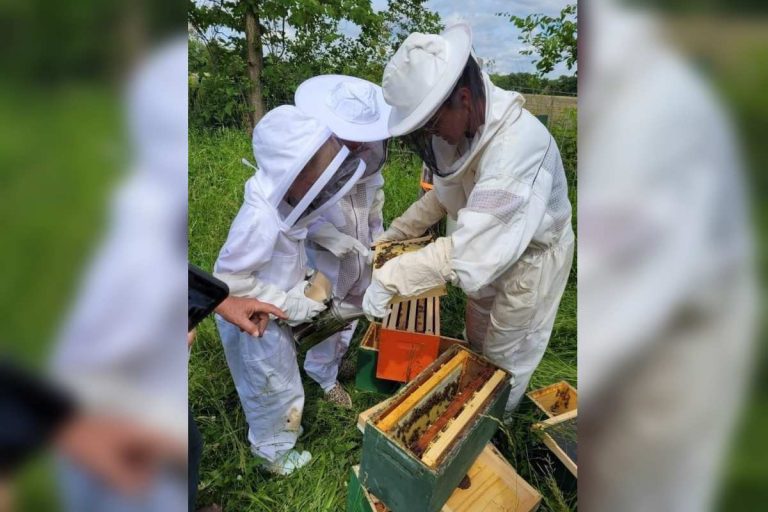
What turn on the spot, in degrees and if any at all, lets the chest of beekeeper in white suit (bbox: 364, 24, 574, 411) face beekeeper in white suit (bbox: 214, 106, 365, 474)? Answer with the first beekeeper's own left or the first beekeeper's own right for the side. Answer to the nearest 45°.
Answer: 0° — they already face them

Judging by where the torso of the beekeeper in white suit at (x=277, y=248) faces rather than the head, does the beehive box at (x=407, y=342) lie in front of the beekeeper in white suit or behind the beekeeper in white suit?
in front

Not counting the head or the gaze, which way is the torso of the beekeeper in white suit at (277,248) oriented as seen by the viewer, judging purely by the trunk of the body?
to the viewer's right

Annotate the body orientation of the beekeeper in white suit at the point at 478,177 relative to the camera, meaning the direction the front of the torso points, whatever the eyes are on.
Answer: to the viewer's left

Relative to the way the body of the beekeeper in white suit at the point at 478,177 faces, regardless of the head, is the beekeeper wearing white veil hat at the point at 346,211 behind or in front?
in front

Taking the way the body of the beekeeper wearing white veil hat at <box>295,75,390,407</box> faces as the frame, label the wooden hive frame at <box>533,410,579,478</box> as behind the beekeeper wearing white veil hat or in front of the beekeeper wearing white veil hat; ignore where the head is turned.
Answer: in front

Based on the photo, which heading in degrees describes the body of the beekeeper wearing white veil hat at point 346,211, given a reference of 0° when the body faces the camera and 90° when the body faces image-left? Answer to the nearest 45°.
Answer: approximately 315°

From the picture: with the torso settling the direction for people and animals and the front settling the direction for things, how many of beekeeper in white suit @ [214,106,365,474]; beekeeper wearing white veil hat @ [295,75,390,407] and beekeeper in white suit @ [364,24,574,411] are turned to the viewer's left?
1

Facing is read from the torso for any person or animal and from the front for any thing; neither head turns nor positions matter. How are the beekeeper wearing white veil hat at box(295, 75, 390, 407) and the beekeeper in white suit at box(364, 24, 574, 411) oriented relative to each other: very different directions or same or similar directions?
very different directions

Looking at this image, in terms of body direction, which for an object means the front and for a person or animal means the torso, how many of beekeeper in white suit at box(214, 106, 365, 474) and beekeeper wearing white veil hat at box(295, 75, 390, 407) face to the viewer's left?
0
